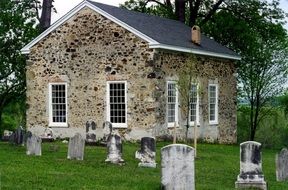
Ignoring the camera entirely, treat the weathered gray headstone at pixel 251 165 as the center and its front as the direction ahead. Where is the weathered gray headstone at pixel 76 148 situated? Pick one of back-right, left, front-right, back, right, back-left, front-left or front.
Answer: back-right

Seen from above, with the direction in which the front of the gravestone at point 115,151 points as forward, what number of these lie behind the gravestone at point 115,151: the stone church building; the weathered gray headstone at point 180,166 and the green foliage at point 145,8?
2

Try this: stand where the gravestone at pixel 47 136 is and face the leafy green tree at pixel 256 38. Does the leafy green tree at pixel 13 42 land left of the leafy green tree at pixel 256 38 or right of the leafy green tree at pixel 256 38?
left

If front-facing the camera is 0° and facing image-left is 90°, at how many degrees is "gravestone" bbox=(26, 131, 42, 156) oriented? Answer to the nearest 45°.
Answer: approximately 0°

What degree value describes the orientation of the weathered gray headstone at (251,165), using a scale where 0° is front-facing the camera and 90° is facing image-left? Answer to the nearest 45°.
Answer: approximately 0°

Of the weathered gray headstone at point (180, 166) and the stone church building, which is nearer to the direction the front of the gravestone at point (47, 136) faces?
the weathered gray headstone

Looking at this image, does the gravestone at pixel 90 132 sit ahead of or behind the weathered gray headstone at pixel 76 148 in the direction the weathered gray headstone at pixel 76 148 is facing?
behind
